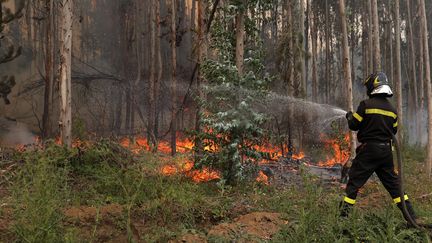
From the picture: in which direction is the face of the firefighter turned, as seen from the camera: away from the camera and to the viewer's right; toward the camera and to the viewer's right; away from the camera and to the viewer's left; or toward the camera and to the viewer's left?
away from the camera and to the viewer's left

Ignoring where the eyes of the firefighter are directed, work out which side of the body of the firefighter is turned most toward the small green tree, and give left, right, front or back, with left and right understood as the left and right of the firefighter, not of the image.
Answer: front

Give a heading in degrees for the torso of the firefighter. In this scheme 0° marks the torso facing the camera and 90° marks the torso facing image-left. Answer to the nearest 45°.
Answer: approximately 135°
